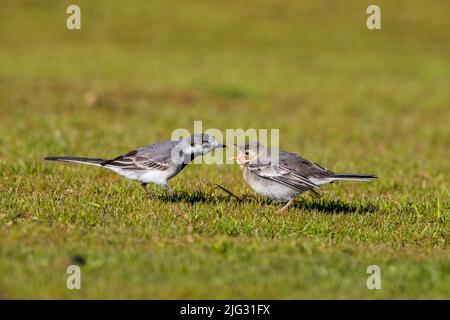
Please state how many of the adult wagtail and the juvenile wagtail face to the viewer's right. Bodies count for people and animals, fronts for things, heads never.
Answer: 1

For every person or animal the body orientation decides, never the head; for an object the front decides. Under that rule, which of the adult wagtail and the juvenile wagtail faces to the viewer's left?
the juvenile wagtail

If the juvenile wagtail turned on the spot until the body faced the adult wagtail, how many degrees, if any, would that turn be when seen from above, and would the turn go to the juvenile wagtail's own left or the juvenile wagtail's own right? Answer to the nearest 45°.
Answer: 0° — it already faces it

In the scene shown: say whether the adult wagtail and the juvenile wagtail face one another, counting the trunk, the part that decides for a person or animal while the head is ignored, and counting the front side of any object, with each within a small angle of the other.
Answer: yes

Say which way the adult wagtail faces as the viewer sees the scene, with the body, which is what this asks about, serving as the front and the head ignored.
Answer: to the viewer's right

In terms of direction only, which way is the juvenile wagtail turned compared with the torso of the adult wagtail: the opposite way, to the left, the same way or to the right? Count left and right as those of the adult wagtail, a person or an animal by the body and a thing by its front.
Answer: the opposite way

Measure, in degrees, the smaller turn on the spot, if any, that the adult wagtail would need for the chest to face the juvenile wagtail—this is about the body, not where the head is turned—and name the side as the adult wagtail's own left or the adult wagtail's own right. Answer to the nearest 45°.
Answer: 0° — it already faces it

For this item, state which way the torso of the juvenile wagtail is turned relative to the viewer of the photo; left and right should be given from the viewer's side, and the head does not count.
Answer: facing to the left of the viewer
